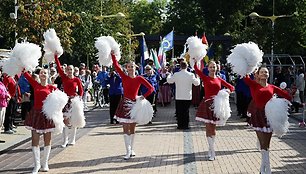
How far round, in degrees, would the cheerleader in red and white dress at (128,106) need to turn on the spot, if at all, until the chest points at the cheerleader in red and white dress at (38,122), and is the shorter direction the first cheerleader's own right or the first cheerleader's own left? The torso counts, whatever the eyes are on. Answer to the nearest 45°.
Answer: approximately 45° to the first cheerleader's own right

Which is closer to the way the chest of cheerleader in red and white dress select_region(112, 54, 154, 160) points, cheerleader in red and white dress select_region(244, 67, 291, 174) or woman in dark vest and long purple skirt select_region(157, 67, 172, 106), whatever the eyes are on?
the cheerleader in red and white dress

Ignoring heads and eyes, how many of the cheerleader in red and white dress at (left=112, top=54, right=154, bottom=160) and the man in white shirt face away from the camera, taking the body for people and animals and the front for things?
1

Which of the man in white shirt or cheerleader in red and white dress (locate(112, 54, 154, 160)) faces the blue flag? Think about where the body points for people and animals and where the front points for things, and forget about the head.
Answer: the man in white shirt

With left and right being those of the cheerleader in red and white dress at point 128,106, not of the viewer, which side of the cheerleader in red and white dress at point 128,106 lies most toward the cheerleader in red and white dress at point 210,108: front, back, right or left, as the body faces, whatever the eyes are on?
left

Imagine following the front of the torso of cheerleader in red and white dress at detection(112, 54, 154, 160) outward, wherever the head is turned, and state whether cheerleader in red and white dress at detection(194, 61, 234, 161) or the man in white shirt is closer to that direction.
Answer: the cheerleader in red and white dress

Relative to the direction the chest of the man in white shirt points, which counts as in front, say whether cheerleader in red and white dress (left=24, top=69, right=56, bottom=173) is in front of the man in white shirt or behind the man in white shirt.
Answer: behind

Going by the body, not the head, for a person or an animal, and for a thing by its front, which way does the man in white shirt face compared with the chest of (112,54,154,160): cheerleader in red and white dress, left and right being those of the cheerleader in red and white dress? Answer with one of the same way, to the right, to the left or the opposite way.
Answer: the opposite way

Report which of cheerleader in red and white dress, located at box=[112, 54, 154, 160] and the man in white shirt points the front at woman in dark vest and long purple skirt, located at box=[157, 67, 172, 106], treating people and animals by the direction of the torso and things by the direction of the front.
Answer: the man in white shirt

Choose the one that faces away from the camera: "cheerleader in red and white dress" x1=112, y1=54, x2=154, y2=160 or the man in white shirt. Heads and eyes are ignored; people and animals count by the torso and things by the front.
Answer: the man in white shirt

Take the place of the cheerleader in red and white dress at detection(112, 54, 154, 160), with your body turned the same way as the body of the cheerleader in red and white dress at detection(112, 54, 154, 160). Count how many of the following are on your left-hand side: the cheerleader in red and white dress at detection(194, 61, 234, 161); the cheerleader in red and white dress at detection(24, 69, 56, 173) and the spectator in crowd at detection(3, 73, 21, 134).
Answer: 1

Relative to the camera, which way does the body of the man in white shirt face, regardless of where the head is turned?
away from the camera

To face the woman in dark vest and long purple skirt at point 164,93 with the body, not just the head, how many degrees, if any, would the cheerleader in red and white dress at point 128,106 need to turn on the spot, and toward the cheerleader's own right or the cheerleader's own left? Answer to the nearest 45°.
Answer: approximately 180°
